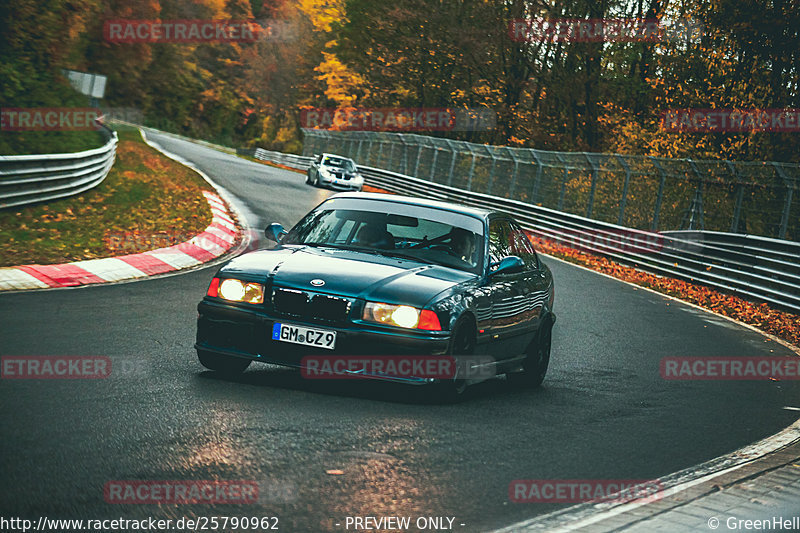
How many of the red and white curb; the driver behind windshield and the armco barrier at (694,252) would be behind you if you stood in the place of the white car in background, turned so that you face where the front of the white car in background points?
0

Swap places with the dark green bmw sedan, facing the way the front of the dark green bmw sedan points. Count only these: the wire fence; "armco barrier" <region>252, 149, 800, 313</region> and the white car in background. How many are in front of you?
0

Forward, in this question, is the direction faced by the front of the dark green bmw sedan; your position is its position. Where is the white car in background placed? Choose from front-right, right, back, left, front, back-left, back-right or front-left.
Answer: back-right

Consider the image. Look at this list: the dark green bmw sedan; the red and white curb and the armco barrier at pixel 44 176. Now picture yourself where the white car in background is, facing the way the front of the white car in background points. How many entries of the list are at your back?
0

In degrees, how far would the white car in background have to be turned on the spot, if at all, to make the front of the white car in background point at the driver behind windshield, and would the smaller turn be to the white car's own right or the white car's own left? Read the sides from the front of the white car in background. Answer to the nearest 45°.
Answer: approximately 45° to the white car's own right

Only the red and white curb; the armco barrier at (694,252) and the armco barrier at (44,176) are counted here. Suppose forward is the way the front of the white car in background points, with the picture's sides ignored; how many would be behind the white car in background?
0

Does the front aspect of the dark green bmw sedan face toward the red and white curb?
no

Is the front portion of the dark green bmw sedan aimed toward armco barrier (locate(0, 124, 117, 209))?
no

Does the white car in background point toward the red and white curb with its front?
no

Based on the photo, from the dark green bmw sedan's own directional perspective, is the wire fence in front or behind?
behind

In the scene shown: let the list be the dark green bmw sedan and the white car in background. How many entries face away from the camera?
0

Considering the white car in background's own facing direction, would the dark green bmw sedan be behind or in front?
in front

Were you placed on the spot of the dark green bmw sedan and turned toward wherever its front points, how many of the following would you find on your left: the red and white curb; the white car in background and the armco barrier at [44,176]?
0

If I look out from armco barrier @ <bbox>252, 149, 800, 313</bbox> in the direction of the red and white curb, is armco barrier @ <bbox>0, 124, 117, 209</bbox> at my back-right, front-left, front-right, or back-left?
front-right

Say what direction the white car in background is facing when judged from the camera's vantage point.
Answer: facing the viewer and to the right of the viewer

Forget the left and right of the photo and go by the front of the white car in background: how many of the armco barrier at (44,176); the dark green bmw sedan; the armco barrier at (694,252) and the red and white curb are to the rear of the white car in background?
0

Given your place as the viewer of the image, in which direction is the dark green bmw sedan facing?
facing the viewer and to the left of the viewer
